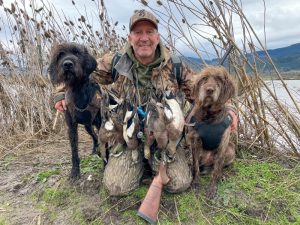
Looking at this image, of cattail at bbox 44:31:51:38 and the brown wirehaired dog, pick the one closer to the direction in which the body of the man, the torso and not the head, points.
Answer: the brown wirehaired dog

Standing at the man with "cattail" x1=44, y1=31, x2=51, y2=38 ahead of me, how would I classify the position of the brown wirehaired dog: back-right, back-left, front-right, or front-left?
back-right

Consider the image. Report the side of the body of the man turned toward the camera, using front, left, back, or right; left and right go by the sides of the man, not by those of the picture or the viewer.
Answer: front

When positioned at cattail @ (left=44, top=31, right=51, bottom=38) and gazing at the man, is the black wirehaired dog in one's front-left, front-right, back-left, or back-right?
front-right

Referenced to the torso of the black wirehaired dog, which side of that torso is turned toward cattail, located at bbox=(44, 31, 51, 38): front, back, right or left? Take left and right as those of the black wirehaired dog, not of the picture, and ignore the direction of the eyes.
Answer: back

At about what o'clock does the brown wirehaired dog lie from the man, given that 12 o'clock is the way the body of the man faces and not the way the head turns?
The brown wirehaired dog is roughly at 10 o'clock from the man.

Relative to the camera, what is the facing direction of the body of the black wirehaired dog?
toward the camera

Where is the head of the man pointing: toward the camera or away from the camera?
toward the camera

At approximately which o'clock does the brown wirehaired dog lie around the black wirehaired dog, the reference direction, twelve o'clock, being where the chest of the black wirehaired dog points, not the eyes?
The brown wirehaired dog is roughly at 10 o'clock from the black wirehaired dog.

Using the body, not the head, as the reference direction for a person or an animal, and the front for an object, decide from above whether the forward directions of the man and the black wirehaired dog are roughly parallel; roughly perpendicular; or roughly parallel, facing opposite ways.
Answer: roughly parallel

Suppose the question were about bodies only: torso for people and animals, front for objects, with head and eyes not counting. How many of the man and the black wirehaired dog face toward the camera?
2

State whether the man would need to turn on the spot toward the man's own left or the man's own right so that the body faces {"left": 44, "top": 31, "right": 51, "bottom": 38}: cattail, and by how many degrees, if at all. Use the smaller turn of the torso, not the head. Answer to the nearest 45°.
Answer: approximately 135° to the man's own right
